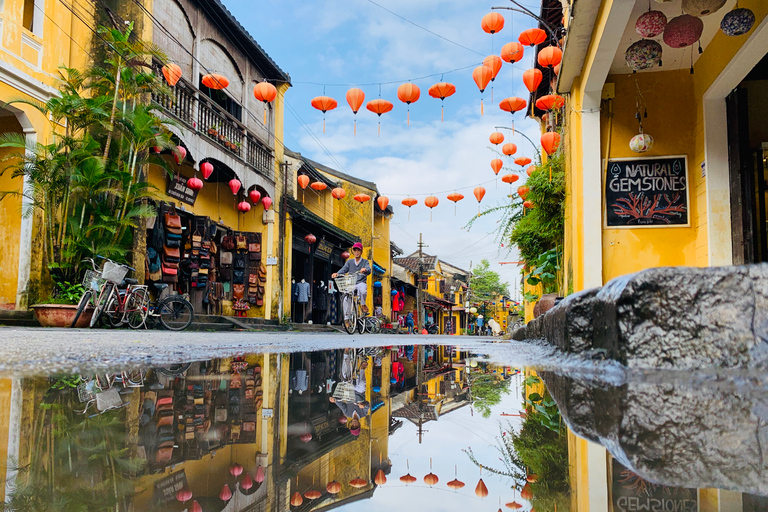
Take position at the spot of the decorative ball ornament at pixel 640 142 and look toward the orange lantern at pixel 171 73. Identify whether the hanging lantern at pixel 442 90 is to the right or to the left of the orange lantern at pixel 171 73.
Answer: right

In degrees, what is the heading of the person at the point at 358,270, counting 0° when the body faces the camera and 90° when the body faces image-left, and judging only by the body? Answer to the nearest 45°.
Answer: approximately 45°

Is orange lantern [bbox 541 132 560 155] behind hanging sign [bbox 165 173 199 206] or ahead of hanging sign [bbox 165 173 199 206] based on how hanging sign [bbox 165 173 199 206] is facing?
ahead

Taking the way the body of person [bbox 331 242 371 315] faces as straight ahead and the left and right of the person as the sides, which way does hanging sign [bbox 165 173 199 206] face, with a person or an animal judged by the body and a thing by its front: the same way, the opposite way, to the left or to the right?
to the left

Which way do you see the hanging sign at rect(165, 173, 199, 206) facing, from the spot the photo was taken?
facing the viewer and to the right of the viewer

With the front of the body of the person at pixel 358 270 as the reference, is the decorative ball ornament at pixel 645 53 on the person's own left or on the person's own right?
on the person's own left

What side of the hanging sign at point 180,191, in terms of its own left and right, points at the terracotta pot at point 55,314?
right

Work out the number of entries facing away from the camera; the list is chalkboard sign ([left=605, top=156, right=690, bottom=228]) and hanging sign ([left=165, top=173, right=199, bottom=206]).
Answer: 0

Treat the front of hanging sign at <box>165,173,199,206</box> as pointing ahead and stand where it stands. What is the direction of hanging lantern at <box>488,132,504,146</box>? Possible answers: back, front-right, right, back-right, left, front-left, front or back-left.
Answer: front-left
